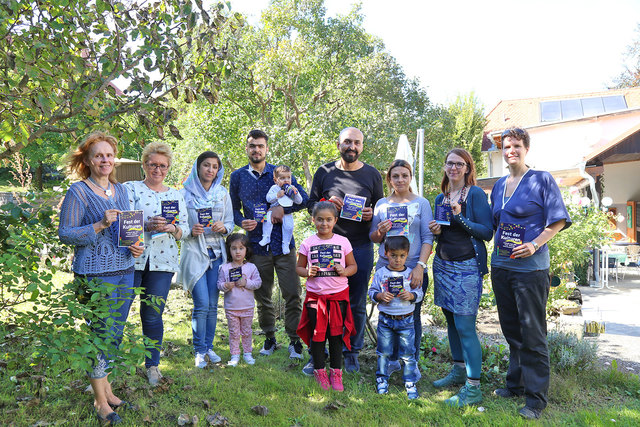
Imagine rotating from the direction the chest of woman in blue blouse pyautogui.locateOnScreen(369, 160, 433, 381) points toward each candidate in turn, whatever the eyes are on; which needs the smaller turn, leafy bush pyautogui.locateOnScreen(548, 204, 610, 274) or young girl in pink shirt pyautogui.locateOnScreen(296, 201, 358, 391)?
the young girl in pink shirt

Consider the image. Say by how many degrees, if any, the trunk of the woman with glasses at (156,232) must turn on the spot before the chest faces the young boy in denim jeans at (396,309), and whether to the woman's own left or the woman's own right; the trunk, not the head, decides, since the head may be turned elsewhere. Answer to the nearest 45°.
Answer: approximately 90° to the woman's own left

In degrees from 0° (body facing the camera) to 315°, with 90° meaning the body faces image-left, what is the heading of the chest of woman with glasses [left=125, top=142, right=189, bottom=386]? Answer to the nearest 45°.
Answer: approximately 0°

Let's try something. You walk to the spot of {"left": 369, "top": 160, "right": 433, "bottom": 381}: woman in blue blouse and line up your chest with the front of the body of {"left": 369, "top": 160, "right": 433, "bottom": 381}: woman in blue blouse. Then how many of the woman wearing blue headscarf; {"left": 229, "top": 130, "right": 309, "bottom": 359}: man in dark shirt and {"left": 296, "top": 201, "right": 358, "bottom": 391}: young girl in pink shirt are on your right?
3

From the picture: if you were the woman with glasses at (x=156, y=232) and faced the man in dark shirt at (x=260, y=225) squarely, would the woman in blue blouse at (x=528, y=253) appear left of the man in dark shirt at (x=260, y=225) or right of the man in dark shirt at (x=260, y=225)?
right

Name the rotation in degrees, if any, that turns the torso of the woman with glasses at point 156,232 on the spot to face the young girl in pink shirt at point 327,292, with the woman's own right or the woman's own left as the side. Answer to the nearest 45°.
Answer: approximately 90° to the woman's own left

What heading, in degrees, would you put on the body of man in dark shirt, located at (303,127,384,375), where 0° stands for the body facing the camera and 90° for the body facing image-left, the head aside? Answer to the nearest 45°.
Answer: approximately 0°

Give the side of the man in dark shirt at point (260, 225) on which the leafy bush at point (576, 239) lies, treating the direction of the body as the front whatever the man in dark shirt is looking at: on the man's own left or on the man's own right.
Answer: on the man's own left

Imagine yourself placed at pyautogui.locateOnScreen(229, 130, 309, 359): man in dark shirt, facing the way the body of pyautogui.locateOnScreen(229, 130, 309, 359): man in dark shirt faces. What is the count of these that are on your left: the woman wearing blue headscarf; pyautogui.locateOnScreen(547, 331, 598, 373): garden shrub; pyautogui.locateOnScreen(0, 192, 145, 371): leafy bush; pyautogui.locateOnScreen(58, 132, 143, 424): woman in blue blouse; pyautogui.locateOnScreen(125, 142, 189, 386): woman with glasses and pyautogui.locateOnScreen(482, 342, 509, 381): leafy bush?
2
